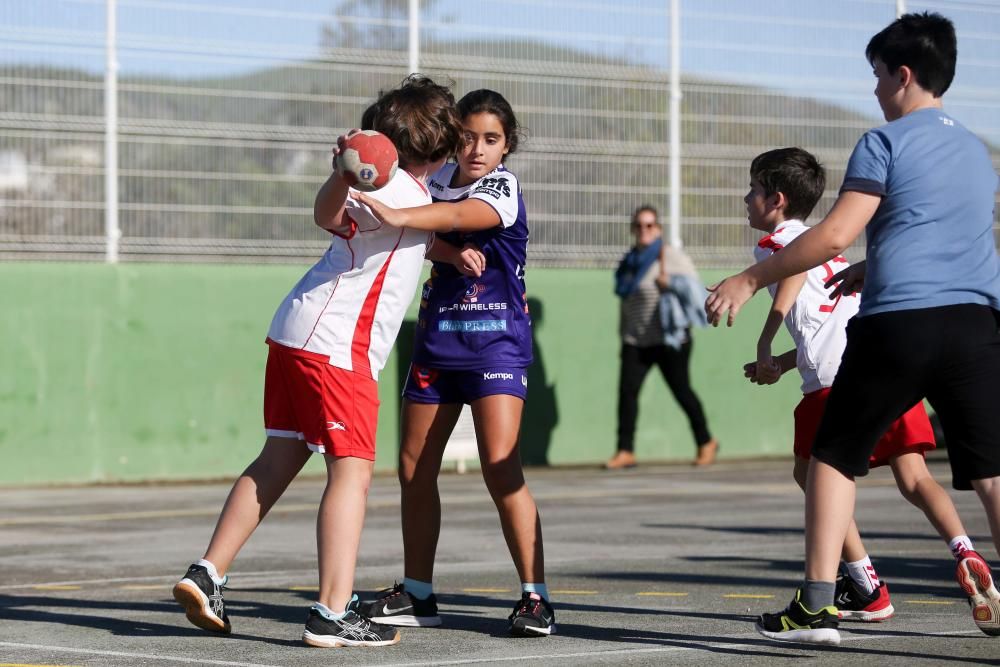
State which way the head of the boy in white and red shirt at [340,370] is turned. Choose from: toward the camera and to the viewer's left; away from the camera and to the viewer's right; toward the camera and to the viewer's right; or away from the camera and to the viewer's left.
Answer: away from the camera and to the viewer's right

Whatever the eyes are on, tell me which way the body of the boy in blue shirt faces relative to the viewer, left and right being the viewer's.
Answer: facing away from the viewer and to the left of the viewer

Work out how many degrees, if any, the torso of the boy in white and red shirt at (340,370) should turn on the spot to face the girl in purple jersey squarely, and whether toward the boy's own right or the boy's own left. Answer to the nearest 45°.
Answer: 0° — they already face them

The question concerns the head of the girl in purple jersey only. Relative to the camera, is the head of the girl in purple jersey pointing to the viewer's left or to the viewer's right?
to the viewer's left

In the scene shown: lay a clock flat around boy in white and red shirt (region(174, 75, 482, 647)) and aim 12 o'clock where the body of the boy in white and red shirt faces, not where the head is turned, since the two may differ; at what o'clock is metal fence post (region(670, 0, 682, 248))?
The metal fence post is roughly at 11 o'clock from the boy in white and red shirt.

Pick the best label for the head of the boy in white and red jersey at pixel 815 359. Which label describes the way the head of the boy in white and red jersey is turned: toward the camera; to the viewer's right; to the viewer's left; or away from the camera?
to the viewer's left
